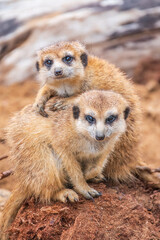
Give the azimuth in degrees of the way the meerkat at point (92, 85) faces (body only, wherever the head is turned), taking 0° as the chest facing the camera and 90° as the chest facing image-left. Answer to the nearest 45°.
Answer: approximately 45°

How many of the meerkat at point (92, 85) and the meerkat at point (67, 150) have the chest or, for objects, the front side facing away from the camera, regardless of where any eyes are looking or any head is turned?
0

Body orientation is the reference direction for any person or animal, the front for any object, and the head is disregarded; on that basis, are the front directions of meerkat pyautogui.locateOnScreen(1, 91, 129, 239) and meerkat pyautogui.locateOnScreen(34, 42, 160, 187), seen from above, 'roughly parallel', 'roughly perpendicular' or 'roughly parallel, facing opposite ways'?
roughly perpendicular

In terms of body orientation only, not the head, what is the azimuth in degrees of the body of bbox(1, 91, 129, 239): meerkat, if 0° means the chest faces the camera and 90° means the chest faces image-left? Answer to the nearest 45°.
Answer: approximately 315°

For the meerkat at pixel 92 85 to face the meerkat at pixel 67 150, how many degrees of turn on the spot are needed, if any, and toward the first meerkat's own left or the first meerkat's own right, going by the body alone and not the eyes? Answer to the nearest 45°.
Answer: approximately 45° to the first meerkat's own left
